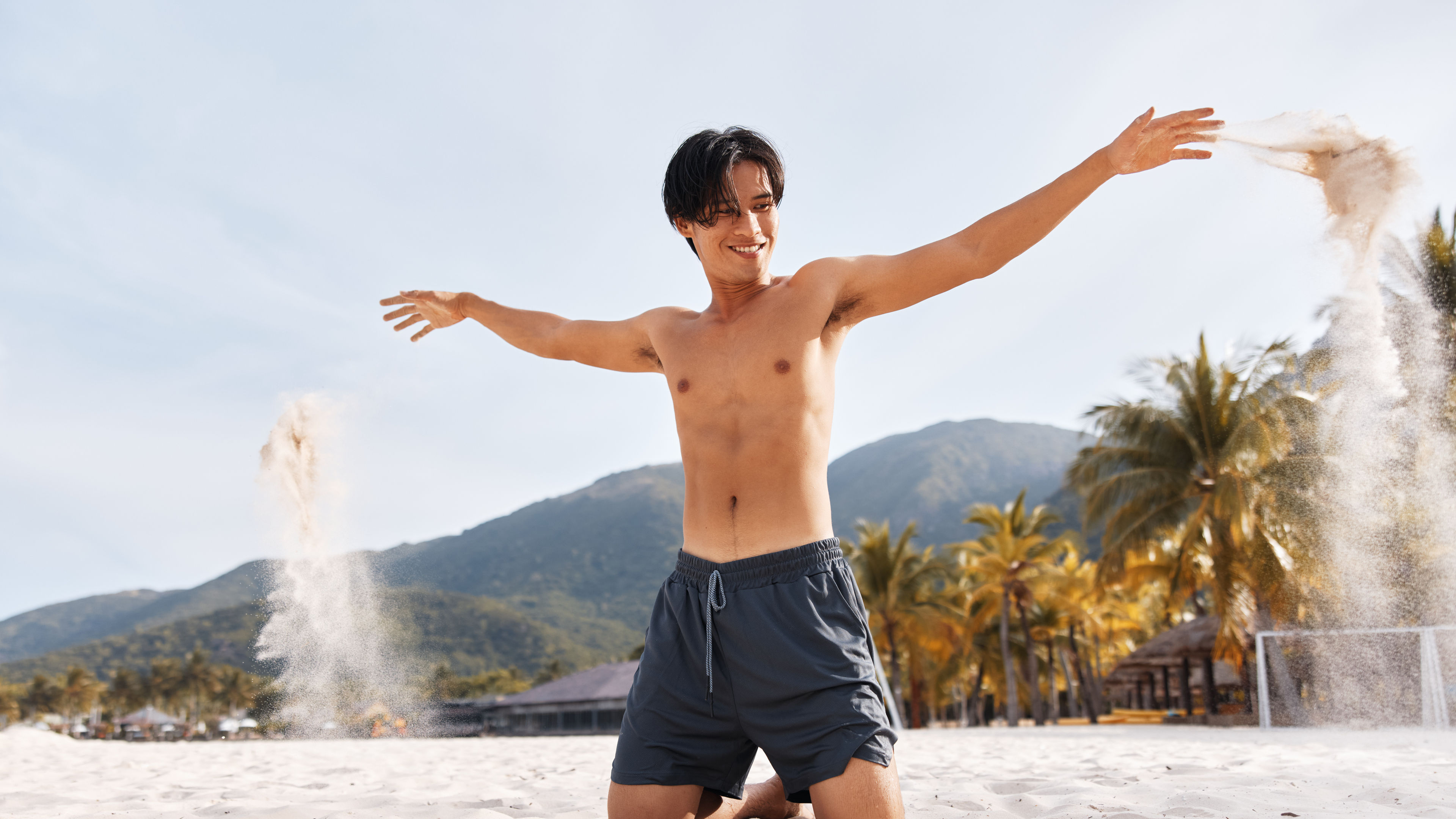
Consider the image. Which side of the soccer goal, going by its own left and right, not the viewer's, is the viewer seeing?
front

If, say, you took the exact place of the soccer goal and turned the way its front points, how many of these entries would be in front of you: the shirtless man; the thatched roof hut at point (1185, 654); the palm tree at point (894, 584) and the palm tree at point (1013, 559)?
1

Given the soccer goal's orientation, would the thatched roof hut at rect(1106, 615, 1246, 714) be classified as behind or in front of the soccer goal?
behind
